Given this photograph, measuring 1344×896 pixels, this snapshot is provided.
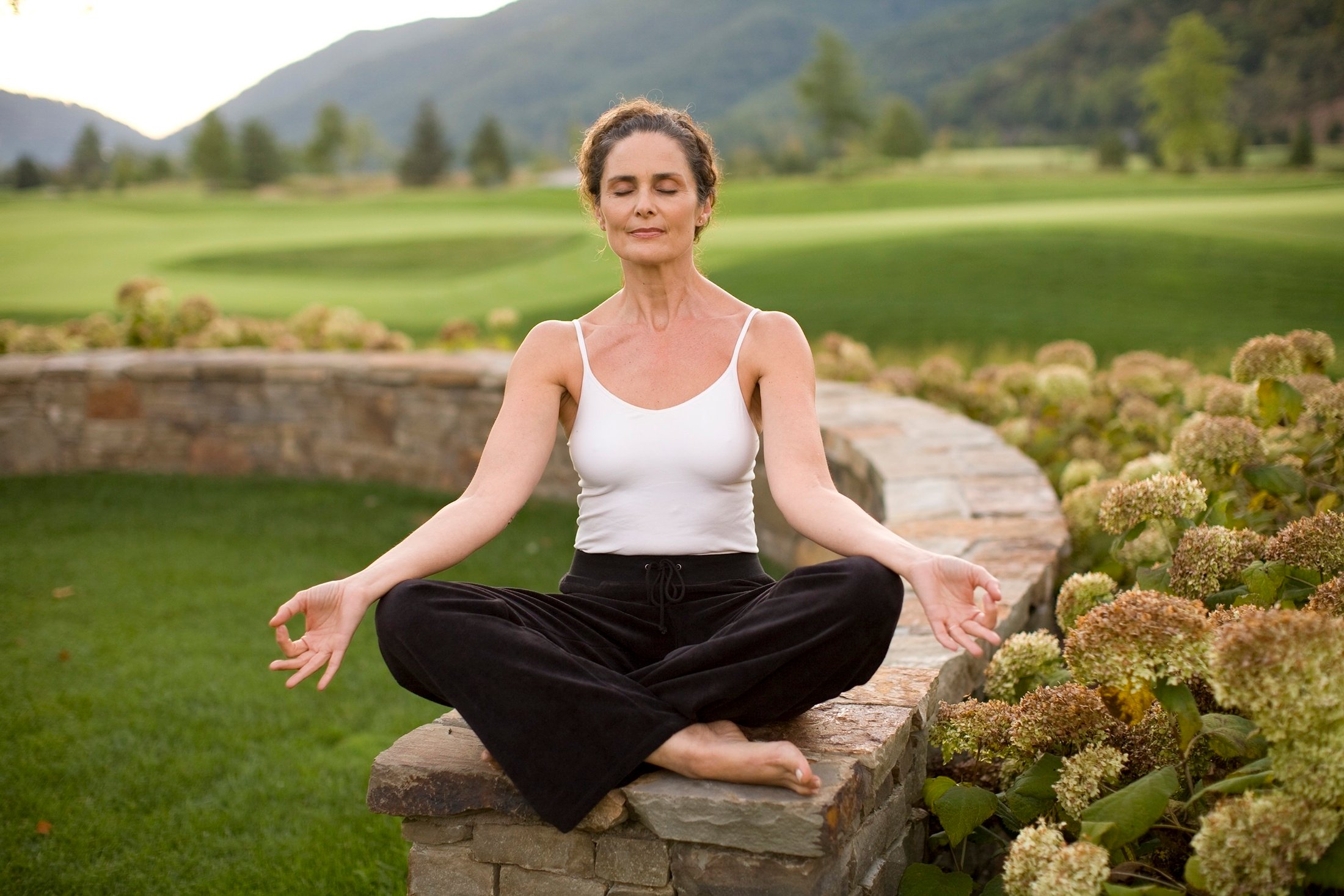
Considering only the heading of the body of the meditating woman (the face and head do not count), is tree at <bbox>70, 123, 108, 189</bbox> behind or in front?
behind

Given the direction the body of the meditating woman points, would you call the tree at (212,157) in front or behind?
behind

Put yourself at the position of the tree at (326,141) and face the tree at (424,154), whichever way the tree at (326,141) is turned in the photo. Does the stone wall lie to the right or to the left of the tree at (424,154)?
right

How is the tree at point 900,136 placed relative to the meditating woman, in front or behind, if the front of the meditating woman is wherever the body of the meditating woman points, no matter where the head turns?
behind

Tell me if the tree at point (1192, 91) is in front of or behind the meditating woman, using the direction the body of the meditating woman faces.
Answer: behind

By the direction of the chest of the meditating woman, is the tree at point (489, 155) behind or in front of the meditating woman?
behind

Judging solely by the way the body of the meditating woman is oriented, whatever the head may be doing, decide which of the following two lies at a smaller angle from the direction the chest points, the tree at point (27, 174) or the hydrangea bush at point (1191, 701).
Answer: the hydrangea bush

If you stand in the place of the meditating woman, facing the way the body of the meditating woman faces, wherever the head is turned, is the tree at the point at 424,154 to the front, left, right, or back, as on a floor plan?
back

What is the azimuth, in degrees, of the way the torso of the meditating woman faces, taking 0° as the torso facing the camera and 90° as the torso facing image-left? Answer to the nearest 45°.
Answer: approximately 0°

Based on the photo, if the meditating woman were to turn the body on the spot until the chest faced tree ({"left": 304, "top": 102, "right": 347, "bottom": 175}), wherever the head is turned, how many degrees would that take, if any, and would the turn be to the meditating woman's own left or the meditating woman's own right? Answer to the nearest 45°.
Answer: approximately 180°

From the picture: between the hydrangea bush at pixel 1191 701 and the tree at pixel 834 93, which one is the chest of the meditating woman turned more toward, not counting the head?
the hydrangea bush
